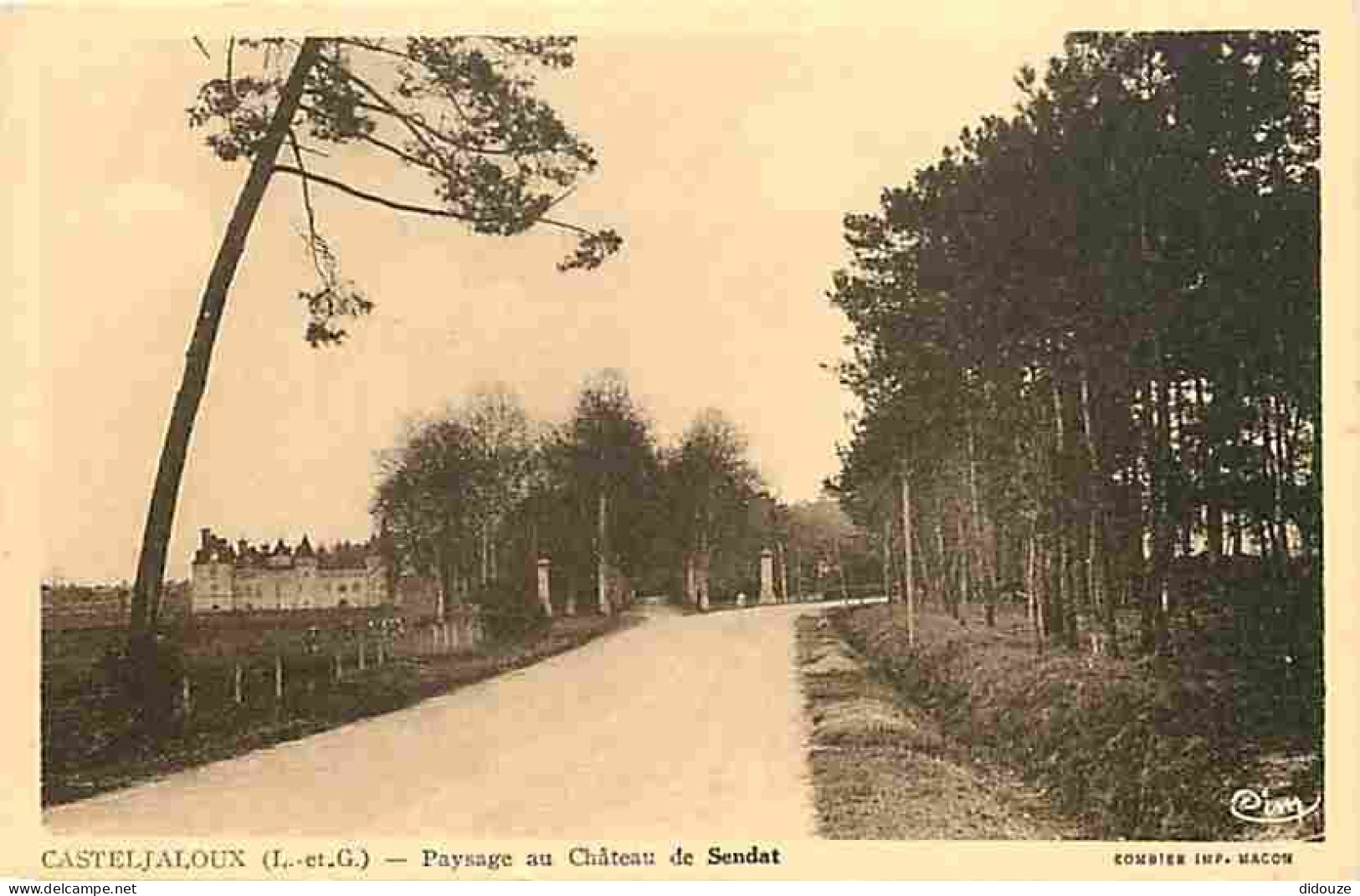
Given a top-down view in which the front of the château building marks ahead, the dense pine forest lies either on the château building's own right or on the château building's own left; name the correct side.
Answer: on the château building's own left

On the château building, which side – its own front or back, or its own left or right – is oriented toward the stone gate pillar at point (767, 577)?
left

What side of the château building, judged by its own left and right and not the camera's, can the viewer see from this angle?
front
